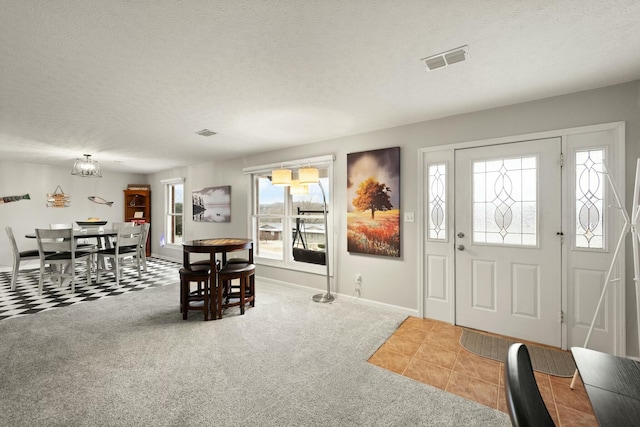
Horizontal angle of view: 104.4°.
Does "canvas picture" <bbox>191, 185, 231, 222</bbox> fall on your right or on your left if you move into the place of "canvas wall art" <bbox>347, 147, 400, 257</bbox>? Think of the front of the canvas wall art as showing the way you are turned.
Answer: on your right

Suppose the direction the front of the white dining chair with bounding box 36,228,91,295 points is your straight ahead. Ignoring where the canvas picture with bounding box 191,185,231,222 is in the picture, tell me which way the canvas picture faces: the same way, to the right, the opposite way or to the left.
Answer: the opposite way

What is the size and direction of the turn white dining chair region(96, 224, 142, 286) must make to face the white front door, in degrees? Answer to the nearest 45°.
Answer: approximately 180°

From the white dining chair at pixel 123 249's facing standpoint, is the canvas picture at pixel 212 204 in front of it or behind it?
behind

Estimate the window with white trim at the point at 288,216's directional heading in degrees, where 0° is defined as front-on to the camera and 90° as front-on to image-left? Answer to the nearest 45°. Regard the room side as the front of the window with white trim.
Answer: approximately 45°

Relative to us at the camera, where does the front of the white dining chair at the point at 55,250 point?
facing away from the viewer and to the right of the viewer

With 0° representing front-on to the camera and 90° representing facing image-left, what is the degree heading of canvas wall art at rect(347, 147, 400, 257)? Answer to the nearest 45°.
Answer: approximately 45°

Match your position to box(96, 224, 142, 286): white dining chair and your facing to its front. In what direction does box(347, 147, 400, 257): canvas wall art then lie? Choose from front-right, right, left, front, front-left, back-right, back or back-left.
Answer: back

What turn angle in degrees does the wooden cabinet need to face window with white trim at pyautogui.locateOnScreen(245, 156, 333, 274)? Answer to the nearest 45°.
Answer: approximately 45° to its left

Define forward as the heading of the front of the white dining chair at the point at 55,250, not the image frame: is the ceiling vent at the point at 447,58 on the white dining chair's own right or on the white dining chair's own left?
on the white dining chair's own right

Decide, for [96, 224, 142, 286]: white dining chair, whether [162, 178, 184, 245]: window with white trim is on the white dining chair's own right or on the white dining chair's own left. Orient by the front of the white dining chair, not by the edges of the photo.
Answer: on the white dining chair's own right

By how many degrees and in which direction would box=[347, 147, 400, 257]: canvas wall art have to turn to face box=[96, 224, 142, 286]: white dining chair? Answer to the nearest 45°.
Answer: approximately 45° to its right
